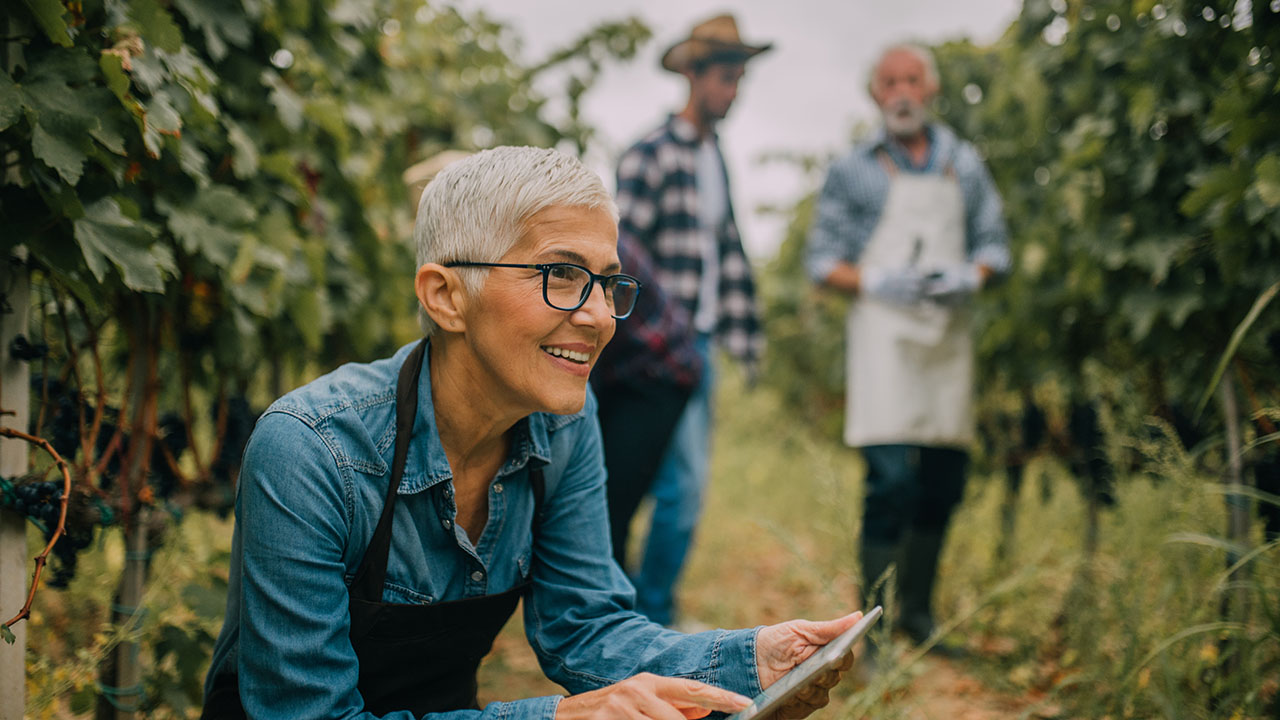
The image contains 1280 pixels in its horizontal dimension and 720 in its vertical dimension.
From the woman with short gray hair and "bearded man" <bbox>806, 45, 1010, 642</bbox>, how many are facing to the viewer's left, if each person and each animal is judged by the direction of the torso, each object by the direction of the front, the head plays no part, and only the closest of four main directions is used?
0

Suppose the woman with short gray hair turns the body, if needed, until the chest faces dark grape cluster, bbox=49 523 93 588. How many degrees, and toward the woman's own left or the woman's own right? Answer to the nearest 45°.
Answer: approximately 180°

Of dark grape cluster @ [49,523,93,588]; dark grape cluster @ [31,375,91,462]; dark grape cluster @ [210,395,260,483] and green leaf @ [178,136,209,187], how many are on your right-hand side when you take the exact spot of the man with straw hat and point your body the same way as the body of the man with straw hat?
4

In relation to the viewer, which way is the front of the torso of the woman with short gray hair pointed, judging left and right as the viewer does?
facing the viewer and to the right of the viewer

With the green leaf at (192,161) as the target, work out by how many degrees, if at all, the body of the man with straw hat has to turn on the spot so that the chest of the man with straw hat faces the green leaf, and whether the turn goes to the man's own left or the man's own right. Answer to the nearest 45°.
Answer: approximately 90° to the man's own right

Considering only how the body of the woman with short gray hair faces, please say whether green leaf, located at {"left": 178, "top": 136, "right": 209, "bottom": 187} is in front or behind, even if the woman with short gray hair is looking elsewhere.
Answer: behind

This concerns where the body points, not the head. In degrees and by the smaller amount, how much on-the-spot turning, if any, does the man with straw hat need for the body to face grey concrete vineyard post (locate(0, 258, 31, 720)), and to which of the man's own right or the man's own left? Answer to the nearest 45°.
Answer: approximately 90° to the man's own right

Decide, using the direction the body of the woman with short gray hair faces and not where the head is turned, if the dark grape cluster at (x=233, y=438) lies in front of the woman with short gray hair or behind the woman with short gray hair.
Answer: behind

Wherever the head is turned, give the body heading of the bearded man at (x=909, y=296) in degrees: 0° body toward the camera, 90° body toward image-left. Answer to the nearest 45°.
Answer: approximately 0°

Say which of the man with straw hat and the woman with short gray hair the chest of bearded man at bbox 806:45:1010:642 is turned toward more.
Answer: the woman with short gray hair

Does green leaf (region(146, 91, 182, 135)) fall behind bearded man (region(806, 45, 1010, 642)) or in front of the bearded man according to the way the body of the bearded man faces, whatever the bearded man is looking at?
in front
